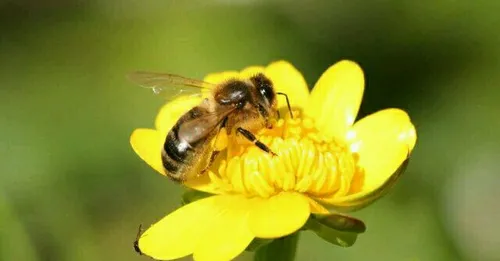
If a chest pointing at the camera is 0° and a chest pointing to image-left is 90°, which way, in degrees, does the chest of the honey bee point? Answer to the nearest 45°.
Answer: approximately 270°
